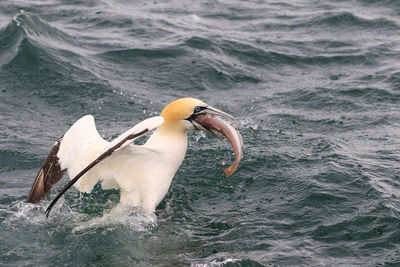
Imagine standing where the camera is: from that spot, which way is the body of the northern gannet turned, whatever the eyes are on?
to the viewer's right
